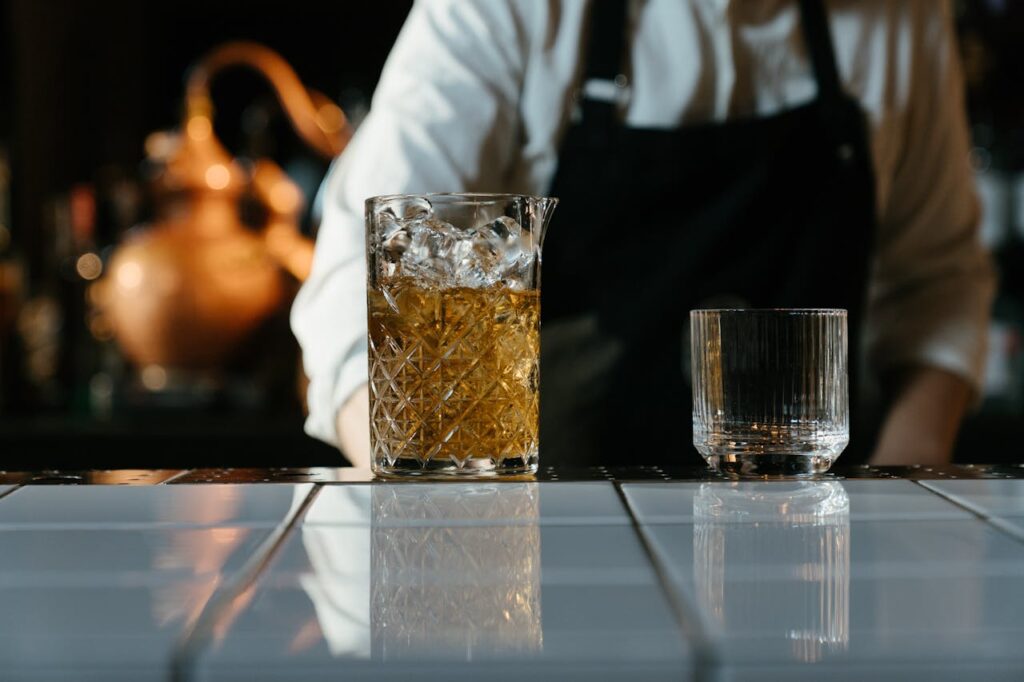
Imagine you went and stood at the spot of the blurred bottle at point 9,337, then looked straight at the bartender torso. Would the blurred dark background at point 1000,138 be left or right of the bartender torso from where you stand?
left

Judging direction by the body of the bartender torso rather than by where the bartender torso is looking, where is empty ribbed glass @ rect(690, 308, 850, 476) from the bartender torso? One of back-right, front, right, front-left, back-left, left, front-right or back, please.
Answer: front

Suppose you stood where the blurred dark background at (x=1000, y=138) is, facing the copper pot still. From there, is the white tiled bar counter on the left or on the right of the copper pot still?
left

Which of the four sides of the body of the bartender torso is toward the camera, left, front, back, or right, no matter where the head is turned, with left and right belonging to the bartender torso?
front

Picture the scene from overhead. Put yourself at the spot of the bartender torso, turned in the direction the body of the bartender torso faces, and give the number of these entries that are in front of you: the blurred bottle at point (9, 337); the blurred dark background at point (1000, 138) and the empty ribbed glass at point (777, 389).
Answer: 1

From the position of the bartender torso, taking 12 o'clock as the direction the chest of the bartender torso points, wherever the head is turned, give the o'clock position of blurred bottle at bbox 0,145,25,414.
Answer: The blurred bottle is roughly at 4 o'clock from the bartender torso.

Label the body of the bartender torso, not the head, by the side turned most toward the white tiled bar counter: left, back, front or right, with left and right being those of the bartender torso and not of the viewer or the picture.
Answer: front

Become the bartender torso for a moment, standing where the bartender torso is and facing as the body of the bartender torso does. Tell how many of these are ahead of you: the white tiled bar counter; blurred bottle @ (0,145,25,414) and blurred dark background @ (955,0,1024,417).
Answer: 1

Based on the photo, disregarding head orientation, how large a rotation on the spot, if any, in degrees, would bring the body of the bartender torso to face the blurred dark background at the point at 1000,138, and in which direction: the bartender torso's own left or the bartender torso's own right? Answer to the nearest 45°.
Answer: approximately 135° to the bartender torso's own left
